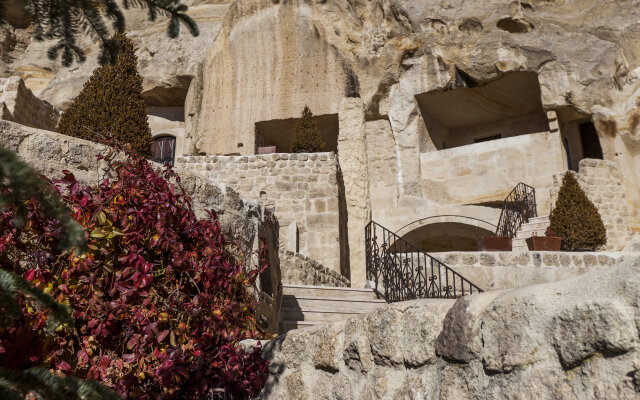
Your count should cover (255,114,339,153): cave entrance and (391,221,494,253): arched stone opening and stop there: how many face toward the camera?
2

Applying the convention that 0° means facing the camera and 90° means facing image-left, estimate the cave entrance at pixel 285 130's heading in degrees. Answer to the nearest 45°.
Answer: approximately 0°

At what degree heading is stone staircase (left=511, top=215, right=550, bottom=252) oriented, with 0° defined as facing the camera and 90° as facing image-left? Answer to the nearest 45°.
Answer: approximately 45°

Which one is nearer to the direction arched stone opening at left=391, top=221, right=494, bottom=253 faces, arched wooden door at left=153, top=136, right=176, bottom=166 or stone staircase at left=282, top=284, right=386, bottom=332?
the stone staircase

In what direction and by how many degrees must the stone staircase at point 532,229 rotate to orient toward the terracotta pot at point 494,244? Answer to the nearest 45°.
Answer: approximately 45° to its right

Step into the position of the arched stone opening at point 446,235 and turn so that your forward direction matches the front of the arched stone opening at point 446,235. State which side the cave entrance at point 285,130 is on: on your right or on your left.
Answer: on your right

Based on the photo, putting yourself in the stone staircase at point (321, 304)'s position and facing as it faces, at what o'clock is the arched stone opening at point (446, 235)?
The arched stone opening is roughly at 7 o'clock from the stone staircase.

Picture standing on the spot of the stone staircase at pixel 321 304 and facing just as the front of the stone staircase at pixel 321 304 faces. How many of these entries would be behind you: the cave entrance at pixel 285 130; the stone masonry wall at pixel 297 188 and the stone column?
3

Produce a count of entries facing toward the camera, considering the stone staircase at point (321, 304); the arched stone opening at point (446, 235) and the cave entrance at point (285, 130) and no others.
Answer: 3

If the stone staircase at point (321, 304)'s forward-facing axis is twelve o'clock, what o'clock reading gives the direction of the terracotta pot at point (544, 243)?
The terracotta pot is roughly at 8 o'clock from the stone staircase.

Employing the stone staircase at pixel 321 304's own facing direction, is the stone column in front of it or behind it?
behind
